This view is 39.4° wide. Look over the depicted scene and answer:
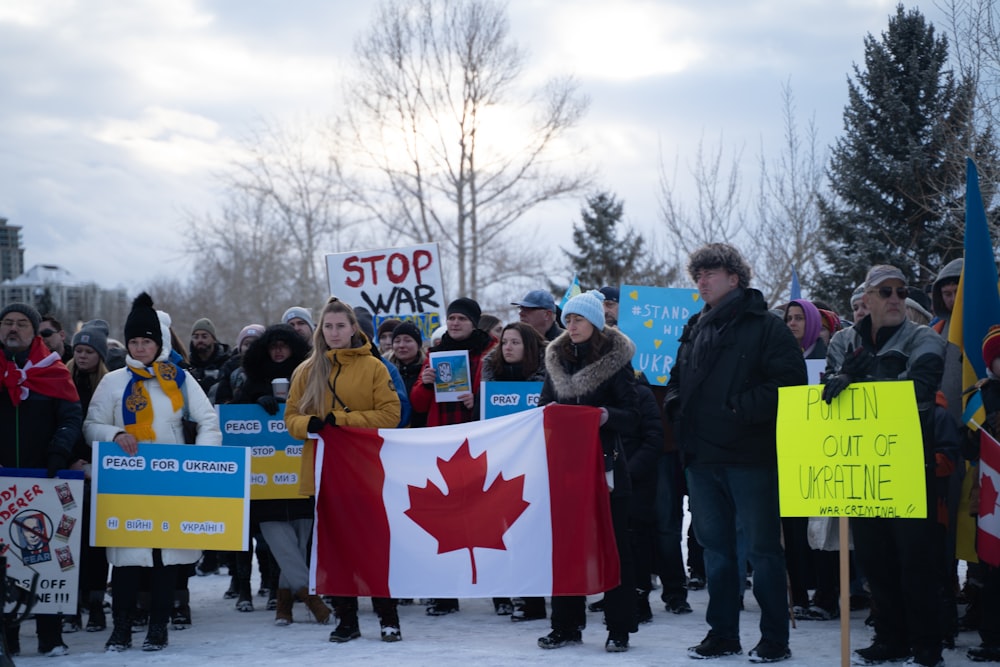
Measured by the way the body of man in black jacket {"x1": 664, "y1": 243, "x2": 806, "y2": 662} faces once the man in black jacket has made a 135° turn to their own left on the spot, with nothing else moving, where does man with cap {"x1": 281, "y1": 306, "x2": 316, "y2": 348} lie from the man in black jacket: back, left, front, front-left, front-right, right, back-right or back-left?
back-left

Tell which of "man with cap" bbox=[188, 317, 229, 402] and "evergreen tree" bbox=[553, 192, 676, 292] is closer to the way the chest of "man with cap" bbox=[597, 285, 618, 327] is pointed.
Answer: the man with cap

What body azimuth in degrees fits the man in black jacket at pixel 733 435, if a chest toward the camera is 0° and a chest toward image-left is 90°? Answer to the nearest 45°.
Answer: approximately 45°

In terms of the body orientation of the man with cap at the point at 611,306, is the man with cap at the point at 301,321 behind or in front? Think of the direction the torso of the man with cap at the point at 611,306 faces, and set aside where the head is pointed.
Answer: in front

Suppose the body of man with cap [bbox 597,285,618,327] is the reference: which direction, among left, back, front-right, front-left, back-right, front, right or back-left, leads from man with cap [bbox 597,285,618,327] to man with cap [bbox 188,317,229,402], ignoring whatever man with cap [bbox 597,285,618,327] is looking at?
front-right

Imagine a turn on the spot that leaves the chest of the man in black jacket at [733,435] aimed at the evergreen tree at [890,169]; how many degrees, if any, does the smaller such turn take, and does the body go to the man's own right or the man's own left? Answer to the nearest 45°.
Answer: approximately 135° to the man's own right

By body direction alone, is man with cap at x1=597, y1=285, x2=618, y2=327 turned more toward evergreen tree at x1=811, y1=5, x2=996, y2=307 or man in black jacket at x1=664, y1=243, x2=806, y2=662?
the man in black jacket

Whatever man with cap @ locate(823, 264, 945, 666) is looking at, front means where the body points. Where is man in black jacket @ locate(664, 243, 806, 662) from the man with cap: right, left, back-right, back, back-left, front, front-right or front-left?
right

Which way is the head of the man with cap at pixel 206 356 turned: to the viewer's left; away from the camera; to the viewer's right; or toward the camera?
toward the camera

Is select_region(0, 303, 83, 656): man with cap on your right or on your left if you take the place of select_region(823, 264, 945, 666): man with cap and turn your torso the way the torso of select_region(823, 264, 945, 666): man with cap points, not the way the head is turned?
on your right

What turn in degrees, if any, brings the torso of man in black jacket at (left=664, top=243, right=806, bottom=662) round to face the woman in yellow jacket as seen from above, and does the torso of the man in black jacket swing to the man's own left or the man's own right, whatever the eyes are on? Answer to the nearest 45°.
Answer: approximately 45° to the man's own right

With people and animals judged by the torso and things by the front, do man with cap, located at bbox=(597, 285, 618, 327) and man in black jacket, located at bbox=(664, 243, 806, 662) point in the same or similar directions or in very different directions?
same or similar directions

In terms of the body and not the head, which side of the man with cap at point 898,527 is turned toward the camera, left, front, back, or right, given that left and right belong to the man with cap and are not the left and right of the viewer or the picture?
front

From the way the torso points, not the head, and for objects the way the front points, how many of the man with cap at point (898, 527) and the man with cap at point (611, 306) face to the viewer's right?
0

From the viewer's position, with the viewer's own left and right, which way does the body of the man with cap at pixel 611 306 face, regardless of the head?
facing the viewer and to the left of the viewer

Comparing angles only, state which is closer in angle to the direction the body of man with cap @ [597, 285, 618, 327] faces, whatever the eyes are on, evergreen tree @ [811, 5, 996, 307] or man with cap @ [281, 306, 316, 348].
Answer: the man with cap

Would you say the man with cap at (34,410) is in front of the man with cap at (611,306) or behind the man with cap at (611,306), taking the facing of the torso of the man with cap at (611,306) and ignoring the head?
in front
